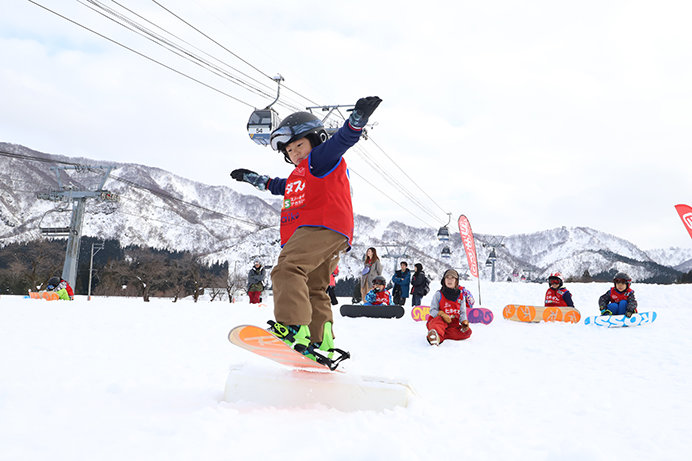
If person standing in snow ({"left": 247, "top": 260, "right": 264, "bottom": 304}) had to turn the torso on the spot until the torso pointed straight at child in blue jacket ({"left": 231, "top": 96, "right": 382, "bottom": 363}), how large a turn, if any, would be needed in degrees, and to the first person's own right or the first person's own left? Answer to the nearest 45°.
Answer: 0° — they already face them

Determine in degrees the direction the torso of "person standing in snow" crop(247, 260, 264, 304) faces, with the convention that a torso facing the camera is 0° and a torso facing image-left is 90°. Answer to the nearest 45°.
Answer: approximately 0°

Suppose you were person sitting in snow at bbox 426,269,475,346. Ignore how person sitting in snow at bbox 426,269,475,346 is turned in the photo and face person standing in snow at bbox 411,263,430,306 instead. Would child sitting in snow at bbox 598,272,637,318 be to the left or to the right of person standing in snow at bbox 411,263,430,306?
right

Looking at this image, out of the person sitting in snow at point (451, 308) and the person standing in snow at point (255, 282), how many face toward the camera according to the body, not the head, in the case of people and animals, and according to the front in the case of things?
2

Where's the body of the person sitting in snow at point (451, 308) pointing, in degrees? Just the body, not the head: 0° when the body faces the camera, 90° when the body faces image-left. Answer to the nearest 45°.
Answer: approximately 0°

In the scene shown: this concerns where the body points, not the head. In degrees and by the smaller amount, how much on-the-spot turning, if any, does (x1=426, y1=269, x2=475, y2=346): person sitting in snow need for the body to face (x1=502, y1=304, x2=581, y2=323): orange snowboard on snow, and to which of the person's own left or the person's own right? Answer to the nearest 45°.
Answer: approximately 135° to the person's own left
